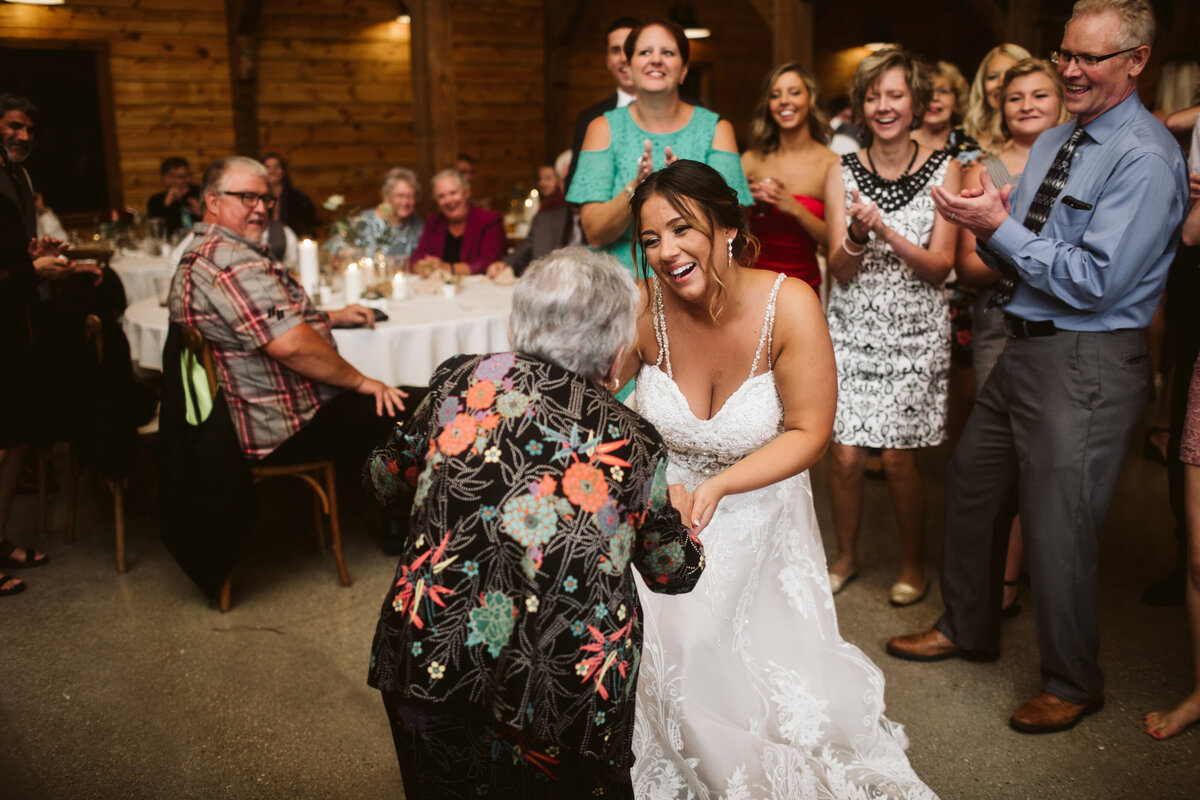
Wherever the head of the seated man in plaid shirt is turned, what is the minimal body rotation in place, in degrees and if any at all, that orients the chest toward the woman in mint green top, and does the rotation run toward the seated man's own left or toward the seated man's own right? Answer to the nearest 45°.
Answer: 0° — they already face them

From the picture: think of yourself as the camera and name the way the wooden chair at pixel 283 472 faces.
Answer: facing to the right of the viewer

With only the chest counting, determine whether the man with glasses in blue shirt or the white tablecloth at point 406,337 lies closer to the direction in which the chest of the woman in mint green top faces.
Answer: the man with glasses in blue shirt

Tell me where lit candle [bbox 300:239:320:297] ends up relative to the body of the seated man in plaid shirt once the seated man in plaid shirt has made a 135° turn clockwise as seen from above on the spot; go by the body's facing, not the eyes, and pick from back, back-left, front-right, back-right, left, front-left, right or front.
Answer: back-right

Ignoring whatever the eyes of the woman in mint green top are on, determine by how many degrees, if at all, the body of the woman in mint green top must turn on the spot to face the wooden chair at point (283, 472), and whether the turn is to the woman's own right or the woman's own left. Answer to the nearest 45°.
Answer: approximately 90° to the woman's own right

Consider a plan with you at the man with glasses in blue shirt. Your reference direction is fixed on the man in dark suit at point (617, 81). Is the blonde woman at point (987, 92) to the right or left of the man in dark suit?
right

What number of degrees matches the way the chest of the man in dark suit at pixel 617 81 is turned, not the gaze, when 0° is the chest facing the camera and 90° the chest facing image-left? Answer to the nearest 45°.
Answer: approximately 0°

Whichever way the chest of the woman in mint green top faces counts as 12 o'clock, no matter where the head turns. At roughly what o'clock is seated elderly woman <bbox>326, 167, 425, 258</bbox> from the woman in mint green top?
The seated elderly woman is roughly at 5 o'clock from the woman in mint green top.

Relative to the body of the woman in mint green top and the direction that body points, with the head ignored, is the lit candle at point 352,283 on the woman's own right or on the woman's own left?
on the woman's own right

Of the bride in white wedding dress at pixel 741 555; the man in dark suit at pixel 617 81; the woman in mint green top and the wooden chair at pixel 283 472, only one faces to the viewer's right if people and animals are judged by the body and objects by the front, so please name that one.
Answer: the wooden chair

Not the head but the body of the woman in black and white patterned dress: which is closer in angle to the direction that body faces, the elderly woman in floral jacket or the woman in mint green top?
the elderly woman in floral jacket

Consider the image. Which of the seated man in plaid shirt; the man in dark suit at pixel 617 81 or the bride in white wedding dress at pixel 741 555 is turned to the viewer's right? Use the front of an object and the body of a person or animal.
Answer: the seated man in plaid shirt

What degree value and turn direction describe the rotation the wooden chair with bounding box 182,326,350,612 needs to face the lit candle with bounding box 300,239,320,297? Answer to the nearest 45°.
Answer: approximately 90° to its left

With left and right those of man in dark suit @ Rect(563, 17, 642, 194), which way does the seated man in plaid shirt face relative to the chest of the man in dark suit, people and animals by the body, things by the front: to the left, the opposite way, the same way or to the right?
to the left

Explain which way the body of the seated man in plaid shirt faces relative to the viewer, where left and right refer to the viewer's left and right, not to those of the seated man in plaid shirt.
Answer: facing to the right of the viewer
